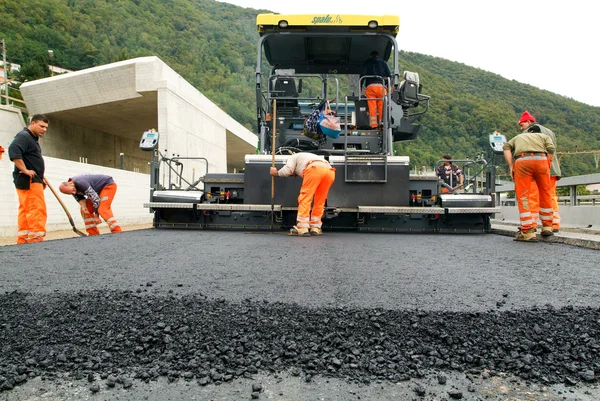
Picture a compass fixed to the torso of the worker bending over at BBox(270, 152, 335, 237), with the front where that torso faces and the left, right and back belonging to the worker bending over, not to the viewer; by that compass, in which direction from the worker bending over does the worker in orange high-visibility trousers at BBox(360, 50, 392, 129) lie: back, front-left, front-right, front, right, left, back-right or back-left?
right

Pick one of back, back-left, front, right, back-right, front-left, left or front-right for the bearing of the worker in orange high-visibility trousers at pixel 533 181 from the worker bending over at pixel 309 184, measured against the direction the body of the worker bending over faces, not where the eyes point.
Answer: back-right

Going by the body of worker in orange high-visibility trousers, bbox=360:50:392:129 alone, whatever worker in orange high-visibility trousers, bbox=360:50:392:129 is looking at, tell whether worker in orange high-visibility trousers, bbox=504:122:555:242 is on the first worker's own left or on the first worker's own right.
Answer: on the first worker's own right

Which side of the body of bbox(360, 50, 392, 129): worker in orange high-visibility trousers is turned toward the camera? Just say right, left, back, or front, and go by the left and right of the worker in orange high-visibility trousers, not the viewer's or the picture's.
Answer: back

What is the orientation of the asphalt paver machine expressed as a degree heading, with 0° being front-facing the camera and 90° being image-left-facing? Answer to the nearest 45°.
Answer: approximately 180°

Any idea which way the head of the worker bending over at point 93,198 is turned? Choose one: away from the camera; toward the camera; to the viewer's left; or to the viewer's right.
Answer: to the viewer's left

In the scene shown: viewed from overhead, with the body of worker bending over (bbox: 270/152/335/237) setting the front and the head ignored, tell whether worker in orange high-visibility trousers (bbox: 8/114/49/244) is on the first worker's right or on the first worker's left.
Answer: on the first worker's left

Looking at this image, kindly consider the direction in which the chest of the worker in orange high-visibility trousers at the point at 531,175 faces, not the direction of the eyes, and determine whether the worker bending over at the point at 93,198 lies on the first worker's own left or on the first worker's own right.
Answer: on the first worker's own left

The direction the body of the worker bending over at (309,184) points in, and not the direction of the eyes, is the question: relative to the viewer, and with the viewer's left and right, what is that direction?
facing away from the viewer and to the left of the viewer
